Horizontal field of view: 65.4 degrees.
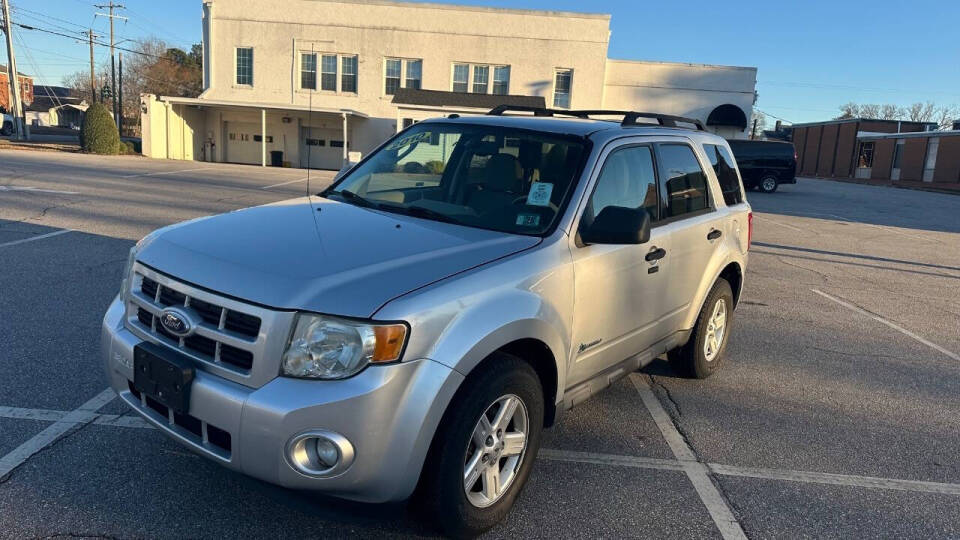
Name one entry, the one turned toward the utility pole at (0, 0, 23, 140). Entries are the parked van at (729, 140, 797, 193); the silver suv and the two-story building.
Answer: the parked van

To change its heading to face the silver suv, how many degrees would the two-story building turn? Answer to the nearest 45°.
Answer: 0° — it already faces it

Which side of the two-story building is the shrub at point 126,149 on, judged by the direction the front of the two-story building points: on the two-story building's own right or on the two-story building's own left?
on the two-story building's own right

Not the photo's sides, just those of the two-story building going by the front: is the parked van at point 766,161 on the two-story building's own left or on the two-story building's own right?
on the two-story building's own left

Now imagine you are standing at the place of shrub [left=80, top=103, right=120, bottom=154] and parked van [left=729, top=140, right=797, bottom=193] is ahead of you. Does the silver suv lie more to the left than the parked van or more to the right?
right

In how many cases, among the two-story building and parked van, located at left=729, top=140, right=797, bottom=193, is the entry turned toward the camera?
1

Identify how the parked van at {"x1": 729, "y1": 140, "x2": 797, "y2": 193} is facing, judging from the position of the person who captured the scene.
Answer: facing to the left of the viewer

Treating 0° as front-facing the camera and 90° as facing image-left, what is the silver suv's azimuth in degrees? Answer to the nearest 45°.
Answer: approximately 45°

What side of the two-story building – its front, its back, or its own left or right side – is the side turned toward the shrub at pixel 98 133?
right

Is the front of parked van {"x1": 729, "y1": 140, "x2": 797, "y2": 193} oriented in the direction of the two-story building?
yes

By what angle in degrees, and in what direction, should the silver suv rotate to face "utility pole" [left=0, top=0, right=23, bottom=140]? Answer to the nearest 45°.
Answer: approximately 90° to its right

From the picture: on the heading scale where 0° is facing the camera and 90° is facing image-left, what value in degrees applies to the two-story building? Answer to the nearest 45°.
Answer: approximately 0°

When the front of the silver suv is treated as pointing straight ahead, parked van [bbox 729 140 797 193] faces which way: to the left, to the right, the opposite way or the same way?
to the right
